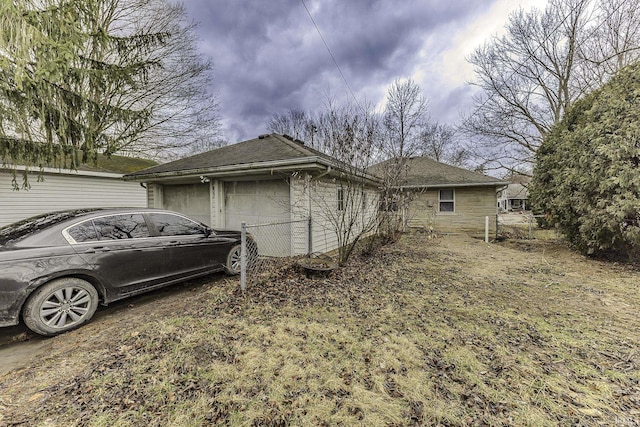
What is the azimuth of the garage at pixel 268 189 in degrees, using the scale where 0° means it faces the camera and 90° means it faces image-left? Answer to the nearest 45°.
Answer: approximately 45°

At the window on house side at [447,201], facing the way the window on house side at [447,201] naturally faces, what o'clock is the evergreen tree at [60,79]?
The evergreen tree is roughly at 1 o'clock from the window on house side.

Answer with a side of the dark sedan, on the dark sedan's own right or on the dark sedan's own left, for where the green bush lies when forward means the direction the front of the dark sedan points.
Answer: on the dark sedan's own right

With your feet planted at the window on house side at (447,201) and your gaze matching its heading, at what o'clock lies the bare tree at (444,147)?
The bare tree is roughly at 6 o'clock from the window on house side.

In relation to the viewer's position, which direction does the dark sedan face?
facing away from the viewer and to the right of the viewer

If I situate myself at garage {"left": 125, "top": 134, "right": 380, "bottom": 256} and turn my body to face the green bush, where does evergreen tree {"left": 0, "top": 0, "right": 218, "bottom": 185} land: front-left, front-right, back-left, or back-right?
back-right

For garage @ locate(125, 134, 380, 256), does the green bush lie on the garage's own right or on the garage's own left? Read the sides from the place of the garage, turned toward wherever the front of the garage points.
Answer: on the garage's own left

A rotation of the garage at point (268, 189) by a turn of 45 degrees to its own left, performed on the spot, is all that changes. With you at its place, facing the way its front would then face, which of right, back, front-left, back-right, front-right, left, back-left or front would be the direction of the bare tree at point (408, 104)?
back-left

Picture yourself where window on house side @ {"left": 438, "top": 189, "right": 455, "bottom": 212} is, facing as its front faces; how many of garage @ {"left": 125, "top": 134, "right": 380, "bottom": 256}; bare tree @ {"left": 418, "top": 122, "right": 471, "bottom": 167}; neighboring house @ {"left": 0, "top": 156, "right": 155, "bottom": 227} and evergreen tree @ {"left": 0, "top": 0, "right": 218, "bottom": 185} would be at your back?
1

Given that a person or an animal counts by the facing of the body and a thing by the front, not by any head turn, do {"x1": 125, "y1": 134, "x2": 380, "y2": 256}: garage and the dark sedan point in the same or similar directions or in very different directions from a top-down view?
very different directions

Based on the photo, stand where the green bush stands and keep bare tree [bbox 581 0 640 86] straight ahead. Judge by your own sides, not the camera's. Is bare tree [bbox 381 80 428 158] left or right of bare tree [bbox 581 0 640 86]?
left
